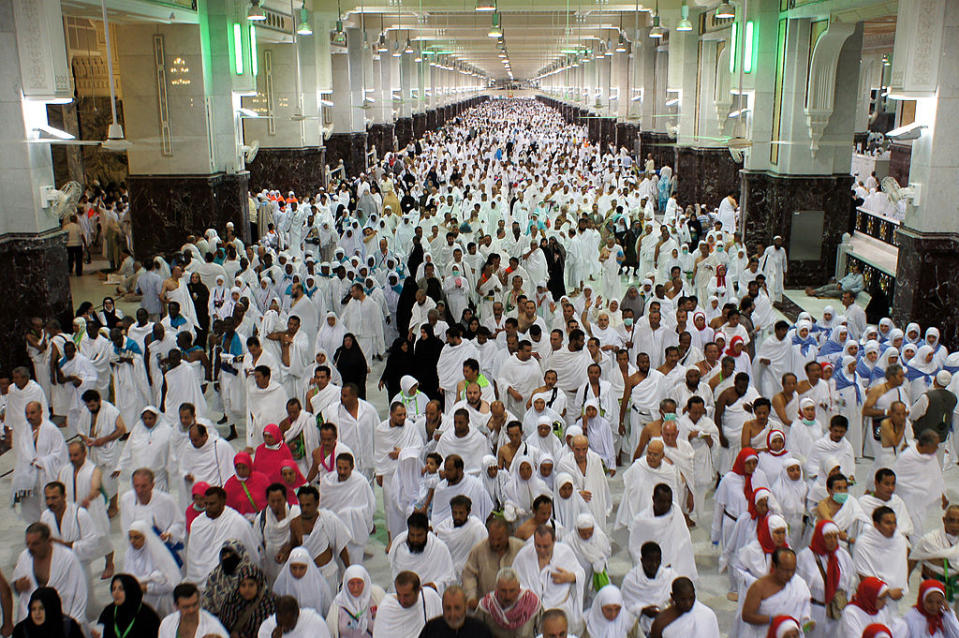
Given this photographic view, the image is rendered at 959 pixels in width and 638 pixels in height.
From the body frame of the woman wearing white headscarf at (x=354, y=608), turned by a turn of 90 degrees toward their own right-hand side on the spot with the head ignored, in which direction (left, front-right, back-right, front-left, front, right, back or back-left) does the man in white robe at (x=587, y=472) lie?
back-right

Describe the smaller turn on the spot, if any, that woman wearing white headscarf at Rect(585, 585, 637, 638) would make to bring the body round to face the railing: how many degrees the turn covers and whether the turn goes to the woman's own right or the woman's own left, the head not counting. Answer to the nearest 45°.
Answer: approximately 180°

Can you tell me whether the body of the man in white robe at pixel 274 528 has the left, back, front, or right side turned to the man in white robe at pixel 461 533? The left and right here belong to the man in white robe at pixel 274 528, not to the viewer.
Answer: left

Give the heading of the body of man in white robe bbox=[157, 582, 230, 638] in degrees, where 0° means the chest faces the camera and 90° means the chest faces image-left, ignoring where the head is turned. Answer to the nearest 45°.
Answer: approximately 0°

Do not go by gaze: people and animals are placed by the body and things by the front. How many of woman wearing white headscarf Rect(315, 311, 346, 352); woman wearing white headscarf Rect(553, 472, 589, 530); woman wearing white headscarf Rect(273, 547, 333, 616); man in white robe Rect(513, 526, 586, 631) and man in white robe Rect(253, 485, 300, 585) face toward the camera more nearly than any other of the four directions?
5

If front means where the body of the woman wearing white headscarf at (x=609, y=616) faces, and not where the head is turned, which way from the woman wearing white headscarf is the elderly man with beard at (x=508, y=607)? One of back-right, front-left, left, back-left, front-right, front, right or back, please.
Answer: right

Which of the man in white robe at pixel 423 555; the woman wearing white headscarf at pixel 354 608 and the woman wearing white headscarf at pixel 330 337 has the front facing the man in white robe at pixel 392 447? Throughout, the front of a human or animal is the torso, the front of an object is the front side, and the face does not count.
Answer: the woman wearing white headscarf at pixel 330 337

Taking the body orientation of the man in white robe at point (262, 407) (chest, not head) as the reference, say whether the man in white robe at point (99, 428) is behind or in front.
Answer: in front

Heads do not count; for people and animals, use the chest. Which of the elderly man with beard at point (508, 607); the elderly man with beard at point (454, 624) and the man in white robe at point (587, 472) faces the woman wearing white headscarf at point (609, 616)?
the man in white robe

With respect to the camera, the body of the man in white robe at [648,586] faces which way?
toward the camera

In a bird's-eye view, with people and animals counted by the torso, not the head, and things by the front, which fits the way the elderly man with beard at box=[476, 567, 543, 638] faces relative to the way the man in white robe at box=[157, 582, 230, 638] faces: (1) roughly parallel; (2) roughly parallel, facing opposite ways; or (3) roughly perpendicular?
roughly parallel

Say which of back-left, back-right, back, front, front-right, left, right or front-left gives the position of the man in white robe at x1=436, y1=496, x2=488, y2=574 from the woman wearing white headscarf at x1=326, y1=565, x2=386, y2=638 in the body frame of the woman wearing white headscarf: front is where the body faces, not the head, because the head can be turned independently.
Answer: back-left

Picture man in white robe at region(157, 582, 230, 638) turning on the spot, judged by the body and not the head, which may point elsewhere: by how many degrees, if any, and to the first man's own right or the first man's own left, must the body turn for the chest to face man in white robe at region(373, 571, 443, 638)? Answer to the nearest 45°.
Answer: approximately 90° to the first man's own left

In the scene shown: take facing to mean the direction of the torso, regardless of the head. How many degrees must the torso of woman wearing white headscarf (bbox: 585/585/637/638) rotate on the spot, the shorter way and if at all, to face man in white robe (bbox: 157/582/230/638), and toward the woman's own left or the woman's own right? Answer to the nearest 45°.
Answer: approximately 90° to the woman's own right

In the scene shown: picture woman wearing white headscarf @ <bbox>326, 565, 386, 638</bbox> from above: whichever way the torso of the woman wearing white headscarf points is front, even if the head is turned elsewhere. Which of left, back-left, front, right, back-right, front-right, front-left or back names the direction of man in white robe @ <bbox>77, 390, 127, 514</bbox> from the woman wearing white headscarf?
back-right

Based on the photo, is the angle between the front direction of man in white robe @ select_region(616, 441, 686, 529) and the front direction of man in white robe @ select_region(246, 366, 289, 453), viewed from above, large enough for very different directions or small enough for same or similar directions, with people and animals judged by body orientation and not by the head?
same or similar directions

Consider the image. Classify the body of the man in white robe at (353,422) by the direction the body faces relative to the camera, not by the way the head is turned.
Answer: toward the camera
